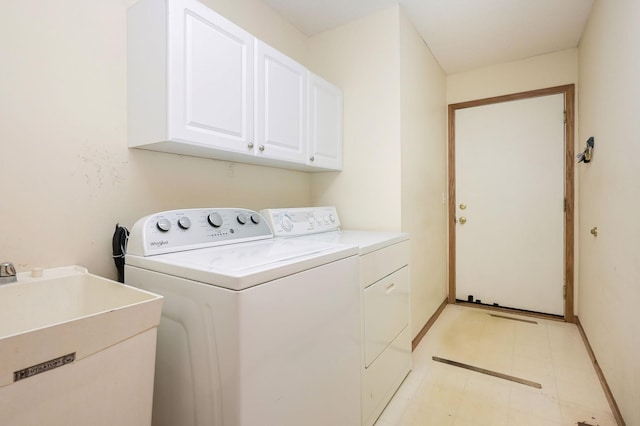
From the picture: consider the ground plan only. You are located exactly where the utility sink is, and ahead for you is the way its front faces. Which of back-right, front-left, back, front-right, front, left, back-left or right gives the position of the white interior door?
front-left

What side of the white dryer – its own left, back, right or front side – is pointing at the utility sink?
right

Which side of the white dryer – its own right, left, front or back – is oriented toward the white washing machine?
right

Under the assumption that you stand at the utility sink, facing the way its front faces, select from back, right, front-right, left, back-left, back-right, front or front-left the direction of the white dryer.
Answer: front-left

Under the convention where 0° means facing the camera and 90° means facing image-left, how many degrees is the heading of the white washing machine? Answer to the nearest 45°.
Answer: approximately 315°

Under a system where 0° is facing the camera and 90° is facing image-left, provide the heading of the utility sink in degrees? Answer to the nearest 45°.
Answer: approximately 315°

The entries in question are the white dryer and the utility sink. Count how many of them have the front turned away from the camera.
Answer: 0

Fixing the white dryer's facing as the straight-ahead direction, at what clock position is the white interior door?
The white interior door is roughly at 9 o'clock from the white dryer.

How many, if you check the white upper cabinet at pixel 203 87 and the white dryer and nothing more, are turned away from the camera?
0
